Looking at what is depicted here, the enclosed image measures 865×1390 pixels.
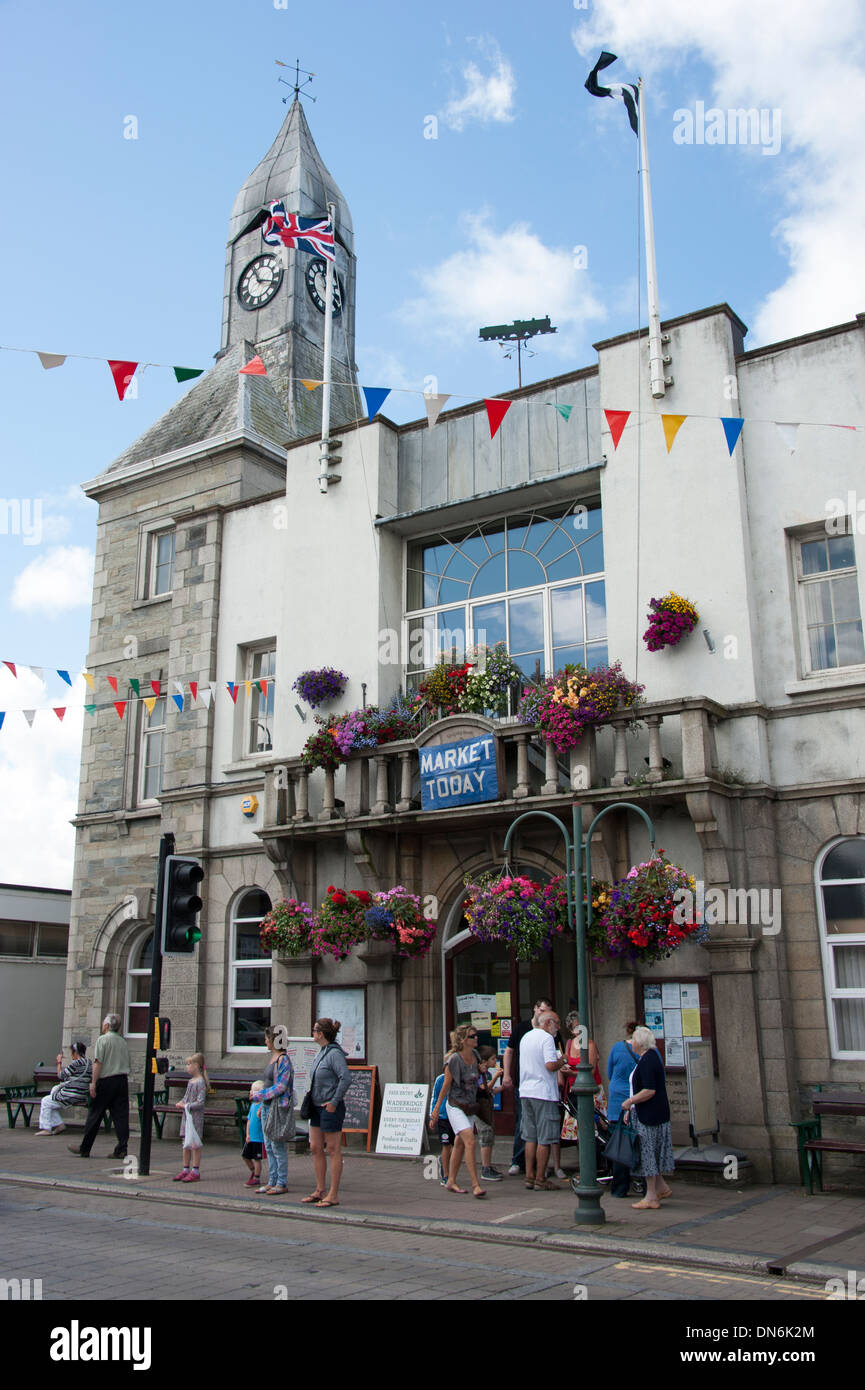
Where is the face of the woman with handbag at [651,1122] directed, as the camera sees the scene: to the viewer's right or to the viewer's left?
to the viewer's left

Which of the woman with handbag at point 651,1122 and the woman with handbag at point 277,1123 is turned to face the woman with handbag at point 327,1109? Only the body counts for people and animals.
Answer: the woman with handbag at point 651,1122

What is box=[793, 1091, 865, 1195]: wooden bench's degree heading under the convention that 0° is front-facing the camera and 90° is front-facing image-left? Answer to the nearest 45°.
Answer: approximately 45°

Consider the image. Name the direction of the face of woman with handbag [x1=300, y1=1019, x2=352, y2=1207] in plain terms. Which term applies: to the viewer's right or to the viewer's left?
to the viewer's left

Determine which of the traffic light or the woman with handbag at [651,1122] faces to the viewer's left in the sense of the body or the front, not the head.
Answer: the woman with handbag

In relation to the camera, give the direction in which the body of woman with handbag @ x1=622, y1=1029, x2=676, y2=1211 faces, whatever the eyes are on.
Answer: to the viewer's left

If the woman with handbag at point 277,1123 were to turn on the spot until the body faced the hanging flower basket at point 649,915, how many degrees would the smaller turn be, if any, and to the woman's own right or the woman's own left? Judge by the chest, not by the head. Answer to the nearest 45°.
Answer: approximately 180°

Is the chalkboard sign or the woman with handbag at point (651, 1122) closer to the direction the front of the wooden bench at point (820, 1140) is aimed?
the woman with handbag
